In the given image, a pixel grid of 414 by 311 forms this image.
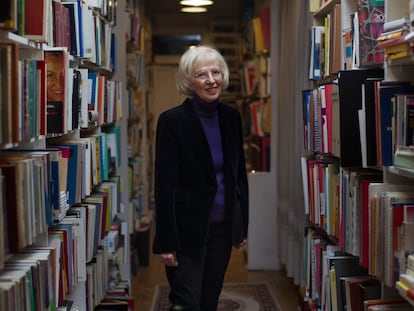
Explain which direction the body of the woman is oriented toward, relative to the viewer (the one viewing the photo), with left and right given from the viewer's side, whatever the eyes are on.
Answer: facing the viewer and to the right of the viewer

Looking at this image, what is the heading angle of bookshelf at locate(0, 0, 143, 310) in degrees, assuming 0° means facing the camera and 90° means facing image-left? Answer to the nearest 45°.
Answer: approximately 315°

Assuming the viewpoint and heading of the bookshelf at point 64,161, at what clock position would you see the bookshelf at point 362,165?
the bookshelf at point 362,165 is roughly at 11 o'clock from the bookshelf at point 64,161.

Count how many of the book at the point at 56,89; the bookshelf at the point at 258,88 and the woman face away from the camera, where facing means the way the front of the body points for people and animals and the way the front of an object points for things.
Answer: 0

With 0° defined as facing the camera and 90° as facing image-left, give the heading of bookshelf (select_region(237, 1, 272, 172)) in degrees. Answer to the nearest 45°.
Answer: approximately 45°

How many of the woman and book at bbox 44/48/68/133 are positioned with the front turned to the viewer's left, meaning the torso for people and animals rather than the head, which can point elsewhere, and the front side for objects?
0

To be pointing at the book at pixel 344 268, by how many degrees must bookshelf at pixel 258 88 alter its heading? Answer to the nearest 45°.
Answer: approximately 45° to its left

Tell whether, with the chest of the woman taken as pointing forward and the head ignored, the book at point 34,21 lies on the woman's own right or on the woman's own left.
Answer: on the woman's own right

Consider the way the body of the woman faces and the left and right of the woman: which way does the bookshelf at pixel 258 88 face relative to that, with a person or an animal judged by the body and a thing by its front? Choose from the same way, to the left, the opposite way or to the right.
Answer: to the right
